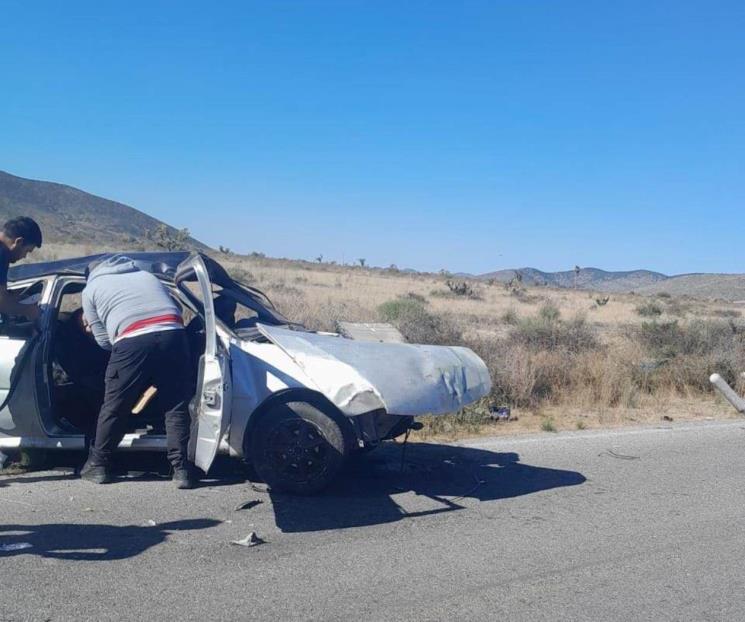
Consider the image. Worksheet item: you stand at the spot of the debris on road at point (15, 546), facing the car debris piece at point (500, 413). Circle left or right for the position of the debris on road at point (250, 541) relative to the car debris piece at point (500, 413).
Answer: right

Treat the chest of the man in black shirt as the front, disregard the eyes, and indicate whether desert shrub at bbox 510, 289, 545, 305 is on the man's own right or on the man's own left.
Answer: on the man's own left

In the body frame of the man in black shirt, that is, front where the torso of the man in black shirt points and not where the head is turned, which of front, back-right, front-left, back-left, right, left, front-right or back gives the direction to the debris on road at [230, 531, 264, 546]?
front-right

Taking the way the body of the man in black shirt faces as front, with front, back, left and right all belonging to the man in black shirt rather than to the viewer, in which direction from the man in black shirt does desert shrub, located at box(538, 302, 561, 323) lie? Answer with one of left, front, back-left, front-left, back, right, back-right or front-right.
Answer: front-left

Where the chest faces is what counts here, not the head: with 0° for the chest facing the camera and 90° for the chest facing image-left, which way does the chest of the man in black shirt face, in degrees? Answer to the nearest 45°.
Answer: approximately 270°

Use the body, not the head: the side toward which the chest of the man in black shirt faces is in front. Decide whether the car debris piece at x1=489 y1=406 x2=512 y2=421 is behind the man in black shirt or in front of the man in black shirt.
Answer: in front
